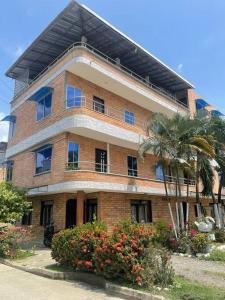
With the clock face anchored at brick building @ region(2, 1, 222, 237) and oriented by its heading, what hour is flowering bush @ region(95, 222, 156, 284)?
The flowering bush is roughly at 1 o'clock from the brick building.

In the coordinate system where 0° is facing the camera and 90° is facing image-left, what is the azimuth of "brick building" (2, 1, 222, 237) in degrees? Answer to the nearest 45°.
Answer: approximately 315°

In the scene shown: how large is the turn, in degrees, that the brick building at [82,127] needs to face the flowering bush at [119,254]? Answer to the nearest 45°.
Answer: approximately 45° to its right

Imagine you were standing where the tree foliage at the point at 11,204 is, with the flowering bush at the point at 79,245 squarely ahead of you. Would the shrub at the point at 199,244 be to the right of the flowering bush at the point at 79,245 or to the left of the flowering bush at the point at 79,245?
left

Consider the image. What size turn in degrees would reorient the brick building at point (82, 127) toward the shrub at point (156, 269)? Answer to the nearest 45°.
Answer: approximately 45° to its right

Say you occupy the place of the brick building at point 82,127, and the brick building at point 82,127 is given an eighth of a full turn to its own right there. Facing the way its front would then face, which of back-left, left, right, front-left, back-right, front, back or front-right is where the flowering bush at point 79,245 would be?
front

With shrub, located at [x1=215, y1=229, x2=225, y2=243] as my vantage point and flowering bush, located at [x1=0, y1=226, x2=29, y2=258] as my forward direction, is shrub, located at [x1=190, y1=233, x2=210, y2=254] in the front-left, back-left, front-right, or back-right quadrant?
front-left
